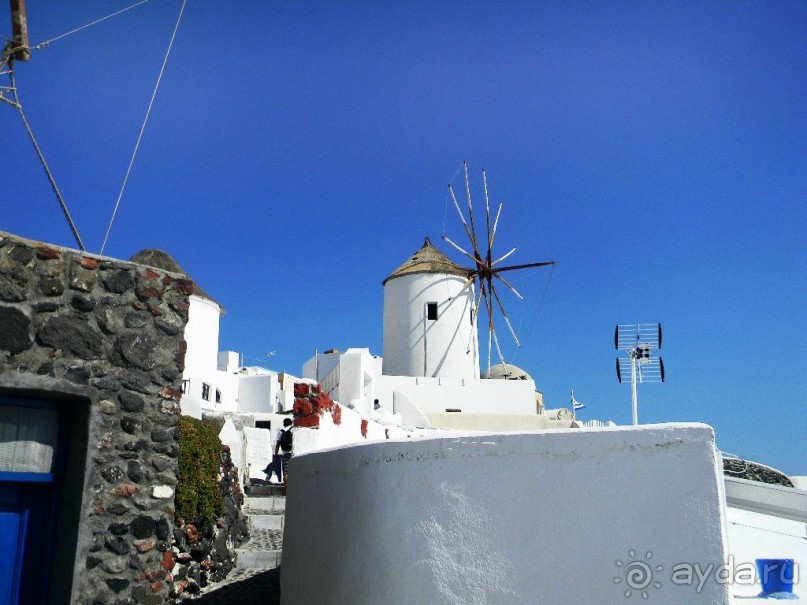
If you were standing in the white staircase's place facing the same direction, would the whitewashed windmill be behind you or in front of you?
behind

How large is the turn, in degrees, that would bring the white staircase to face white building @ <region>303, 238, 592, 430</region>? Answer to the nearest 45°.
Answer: approximately 180°

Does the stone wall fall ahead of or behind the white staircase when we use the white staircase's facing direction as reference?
ahead

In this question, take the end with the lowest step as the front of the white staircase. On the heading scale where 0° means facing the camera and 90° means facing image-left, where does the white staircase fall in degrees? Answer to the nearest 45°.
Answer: approximately 0°

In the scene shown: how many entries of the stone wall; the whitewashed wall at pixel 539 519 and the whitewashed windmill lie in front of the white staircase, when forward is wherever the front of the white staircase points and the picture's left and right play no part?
2

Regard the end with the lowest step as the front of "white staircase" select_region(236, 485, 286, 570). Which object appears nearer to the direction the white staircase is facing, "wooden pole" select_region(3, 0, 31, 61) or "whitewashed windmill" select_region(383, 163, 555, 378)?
the wooden pole

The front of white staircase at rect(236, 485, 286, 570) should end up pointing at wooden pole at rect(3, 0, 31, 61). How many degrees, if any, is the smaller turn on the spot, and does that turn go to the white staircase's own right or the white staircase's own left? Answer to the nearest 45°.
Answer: approximately 45° to the white staircase's own right

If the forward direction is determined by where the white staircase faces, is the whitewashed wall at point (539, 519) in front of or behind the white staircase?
in front

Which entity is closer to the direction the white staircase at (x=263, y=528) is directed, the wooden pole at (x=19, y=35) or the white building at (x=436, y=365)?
the wooden pole
